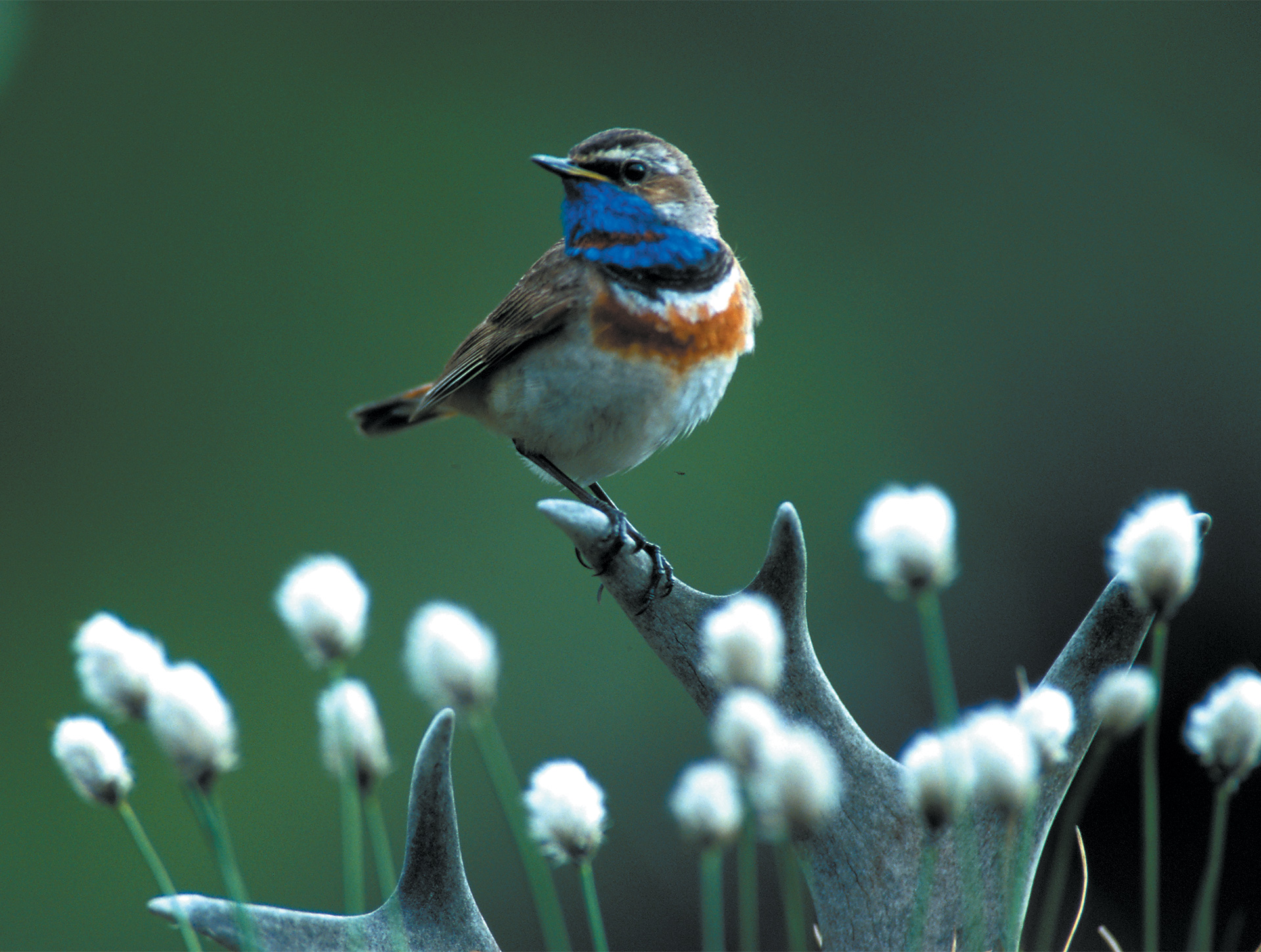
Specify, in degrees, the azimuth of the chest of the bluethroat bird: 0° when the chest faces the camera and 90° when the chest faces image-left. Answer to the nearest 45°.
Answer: approximately 315°
